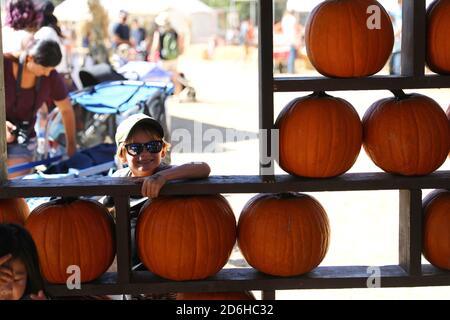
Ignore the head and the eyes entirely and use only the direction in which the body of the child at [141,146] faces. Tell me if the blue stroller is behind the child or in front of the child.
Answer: behind

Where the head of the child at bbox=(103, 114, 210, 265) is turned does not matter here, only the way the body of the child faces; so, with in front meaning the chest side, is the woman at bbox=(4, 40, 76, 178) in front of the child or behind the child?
behind

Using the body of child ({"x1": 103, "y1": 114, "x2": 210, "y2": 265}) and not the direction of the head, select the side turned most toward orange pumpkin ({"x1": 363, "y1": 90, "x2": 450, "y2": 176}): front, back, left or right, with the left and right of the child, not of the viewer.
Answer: left

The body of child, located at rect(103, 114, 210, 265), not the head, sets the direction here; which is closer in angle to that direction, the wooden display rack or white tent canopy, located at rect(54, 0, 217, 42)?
the wooden display rack

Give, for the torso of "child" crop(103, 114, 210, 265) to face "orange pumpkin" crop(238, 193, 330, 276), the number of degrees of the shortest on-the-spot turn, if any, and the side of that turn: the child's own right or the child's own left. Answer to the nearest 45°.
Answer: approximately 45° to the child's own left

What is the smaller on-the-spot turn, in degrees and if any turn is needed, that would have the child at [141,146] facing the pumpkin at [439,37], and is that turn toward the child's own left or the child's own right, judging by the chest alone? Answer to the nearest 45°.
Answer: approximately 90° to the child's own left

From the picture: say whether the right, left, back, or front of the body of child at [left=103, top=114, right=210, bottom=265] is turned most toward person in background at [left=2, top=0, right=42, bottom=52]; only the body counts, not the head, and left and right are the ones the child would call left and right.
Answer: back

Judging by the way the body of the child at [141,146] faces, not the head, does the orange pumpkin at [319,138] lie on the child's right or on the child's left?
on the child's left

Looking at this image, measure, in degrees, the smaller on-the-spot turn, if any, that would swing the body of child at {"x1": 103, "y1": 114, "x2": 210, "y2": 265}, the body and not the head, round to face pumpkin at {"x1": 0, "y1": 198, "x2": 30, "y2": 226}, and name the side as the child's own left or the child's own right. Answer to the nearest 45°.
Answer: approximately 45° to the child's own right

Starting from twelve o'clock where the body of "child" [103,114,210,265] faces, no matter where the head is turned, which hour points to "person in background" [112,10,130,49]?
The person in background is roughly at 6 o'clock from the child.

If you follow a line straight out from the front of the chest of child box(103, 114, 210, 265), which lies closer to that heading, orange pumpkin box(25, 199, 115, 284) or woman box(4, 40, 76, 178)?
the orange pumpkin

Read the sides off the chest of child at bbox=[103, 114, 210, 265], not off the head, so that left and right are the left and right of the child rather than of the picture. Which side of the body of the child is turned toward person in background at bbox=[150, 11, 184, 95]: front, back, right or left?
back

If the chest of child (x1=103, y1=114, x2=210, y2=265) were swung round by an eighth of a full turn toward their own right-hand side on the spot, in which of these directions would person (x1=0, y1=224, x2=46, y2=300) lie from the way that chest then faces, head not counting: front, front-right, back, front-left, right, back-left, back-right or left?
front-left

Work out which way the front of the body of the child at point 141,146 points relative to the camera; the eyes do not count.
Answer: toward the camera
